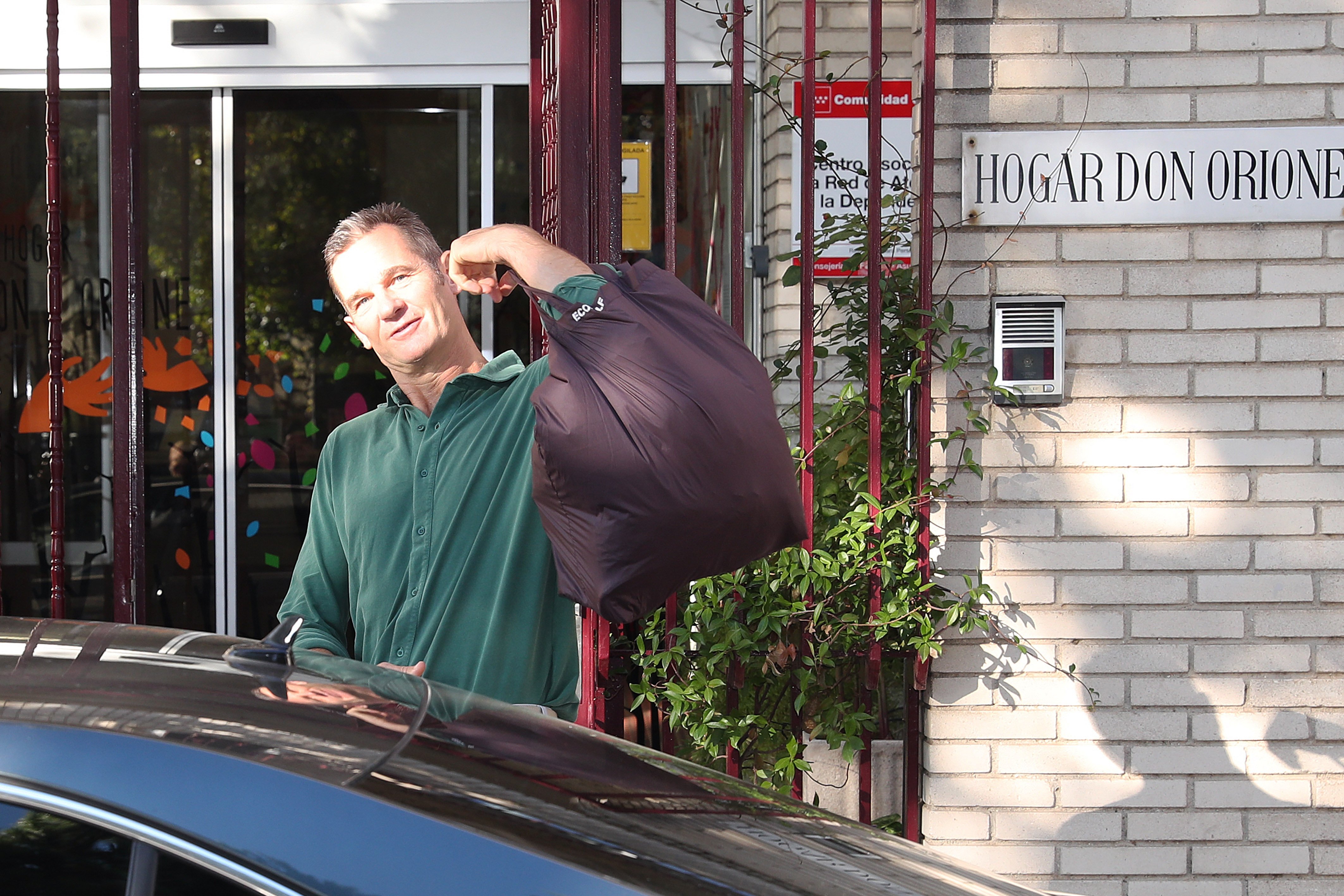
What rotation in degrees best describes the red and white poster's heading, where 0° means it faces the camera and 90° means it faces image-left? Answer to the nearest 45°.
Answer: approximately 0°

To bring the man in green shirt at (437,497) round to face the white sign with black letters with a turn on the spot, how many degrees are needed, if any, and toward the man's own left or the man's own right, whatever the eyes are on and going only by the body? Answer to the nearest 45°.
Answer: approximately 90° to the man's own left

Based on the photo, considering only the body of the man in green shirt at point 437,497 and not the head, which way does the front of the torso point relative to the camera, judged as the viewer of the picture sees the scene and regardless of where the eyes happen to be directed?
toward the camera

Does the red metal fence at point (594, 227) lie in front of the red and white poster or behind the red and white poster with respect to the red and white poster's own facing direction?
in front

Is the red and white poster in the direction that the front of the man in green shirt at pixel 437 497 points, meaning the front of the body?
no

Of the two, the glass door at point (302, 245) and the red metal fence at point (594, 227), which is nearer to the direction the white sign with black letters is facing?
the red metal fence

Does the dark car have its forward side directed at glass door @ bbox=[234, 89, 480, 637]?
no

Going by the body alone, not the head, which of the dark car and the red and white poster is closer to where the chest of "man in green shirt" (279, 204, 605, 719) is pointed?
the dark car

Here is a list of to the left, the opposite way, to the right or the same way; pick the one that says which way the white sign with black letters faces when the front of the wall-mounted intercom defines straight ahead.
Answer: the same way

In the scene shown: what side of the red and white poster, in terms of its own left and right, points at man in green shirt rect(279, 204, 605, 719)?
front

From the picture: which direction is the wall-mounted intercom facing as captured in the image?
toward the camera

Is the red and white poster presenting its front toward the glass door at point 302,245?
no

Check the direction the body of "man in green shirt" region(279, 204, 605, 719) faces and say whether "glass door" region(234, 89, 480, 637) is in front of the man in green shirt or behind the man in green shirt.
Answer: behind

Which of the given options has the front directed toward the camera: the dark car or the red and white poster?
the red and white poster

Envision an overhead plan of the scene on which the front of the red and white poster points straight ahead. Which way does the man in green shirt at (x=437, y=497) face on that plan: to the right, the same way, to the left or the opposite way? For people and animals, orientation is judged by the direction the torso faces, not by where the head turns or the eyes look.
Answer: the same way

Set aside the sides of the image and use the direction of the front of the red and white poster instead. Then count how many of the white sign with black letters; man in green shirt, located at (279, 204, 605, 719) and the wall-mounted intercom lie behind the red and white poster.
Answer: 0
